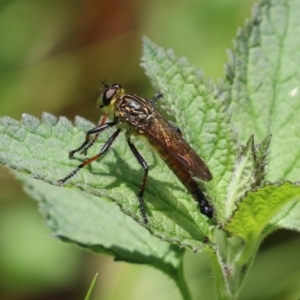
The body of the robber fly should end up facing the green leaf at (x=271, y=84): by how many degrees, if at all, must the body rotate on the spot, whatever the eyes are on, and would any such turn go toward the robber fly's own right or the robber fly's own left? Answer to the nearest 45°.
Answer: approximately 180°

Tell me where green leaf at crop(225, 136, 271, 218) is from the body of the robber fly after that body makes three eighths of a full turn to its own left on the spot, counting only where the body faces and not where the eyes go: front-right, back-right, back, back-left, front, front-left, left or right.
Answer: front

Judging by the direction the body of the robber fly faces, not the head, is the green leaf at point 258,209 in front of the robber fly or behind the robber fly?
behind

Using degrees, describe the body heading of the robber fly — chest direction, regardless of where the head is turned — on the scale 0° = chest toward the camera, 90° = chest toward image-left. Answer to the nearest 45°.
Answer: approximately 90°
